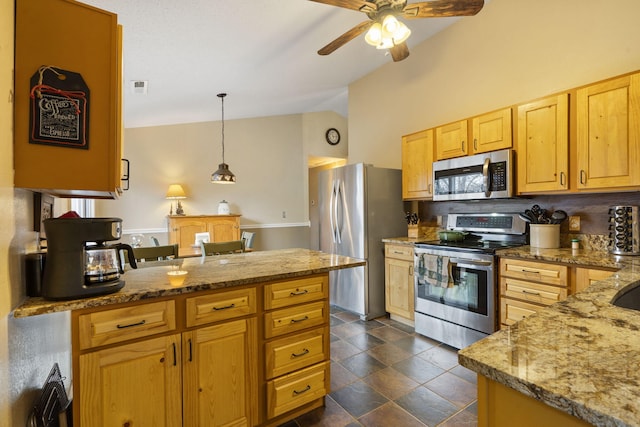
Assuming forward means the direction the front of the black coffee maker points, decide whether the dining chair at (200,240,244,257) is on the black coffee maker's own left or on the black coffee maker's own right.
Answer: on the black coffee maker's own left

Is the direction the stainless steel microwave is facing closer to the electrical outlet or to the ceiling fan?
the ceiling fan

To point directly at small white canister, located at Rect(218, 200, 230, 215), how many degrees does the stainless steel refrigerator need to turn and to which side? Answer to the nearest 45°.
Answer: approximately 90° to its right

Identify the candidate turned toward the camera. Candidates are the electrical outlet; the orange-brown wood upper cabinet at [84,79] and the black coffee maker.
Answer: the electrical outlet

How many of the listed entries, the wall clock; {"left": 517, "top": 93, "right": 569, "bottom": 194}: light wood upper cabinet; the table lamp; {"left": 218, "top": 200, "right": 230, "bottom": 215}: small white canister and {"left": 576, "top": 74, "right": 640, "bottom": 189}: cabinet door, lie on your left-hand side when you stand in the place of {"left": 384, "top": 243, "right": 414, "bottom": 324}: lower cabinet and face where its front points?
2

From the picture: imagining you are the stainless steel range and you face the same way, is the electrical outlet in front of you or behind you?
behind

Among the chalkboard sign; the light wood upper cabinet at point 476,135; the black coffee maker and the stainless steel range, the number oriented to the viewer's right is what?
1

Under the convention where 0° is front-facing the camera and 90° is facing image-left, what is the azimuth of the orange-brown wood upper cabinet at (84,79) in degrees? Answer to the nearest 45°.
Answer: approximately 270°
